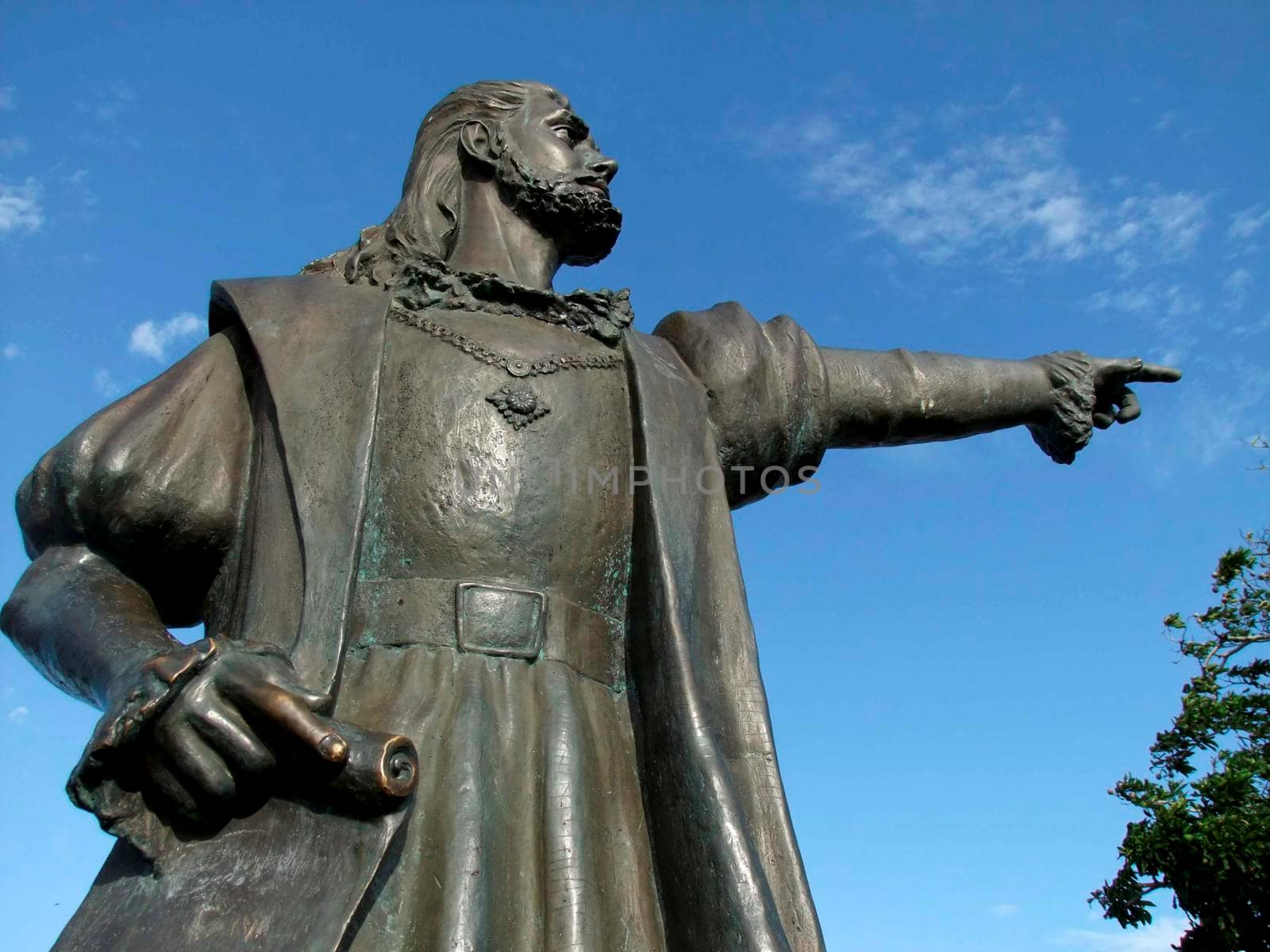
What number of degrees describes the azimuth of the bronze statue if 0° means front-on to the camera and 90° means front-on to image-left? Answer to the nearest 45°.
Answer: approximately 315°
